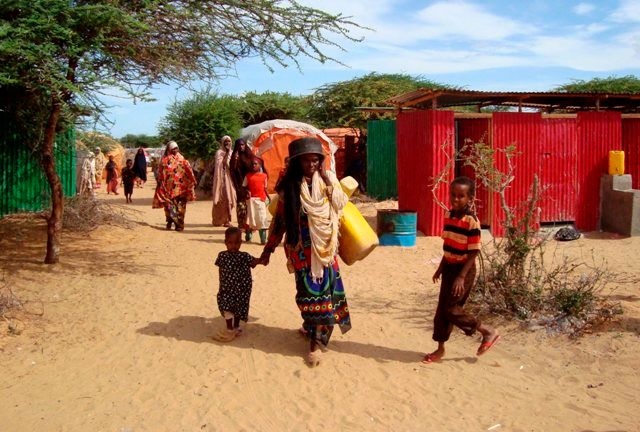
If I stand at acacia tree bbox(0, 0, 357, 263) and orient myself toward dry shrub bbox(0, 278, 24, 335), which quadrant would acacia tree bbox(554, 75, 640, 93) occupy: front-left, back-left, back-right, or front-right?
back-left

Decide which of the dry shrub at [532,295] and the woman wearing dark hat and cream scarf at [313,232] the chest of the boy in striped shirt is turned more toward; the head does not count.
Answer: the woman wearing dark hat and cream scarf

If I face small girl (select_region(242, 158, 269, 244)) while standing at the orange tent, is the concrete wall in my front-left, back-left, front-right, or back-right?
front-left

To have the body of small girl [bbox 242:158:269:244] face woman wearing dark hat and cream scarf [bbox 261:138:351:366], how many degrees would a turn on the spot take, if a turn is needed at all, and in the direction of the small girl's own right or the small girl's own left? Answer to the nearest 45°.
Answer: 0° — they already face them

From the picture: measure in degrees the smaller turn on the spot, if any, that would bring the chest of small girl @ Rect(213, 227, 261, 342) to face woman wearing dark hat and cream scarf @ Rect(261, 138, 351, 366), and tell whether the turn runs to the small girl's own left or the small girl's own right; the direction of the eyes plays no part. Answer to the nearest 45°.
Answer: approximately 45° to the small girl's own left

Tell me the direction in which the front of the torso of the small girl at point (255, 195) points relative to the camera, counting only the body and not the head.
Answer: toward the camera

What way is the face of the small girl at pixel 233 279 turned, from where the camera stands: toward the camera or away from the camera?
toward the camera

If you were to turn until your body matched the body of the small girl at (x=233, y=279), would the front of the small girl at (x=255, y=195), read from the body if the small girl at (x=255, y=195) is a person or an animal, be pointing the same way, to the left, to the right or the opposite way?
the same way

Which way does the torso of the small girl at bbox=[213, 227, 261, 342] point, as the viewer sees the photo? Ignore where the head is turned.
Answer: toward the camera

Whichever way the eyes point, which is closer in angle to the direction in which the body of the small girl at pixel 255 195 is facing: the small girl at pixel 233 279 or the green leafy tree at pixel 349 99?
the small girl

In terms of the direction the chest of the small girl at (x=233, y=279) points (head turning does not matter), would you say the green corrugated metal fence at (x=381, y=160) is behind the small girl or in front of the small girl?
behind

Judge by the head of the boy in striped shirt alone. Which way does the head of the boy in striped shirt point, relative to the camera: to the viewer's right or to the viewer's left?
to the viewer's left
